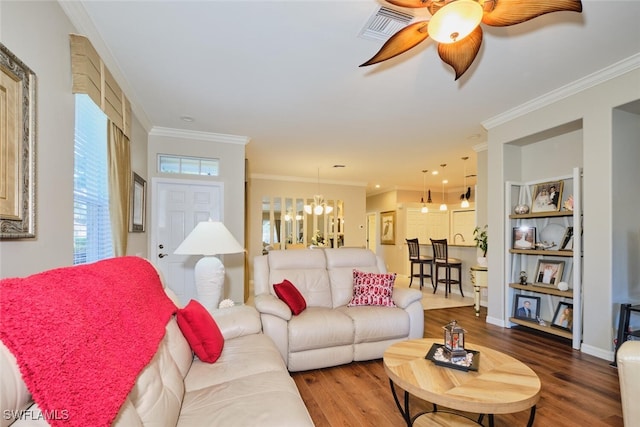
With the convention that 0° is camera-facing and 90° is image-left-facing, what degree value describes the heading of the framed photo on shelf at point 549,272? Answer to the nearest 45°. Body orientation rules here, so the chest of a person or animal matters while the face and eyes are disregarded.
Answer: approximately 45°

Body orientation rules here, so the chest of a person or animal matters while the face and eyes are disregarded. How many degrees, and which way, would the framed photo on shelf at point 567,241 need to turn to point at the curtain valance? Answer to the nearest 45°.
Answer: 0° — it already faces it

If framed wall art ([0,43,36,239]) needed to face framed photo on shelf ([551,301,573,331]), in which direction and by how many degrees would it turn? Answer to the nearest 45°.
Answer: approximately 45° to its left

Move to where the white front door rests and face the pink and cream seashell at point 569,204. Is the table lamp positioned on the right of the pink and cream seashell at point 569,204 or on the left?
right

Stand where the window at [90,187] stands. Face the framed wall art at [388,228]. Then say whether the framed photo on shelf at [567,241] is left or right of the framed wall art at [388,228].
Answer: right

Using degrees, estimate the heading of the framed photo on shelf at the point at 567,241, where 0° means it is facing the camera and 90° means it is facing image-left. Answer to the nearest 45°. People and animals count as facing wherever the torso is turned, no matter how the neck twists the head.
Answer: approximately 45°

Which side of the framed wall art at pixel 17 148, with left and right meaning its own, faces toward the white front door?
left

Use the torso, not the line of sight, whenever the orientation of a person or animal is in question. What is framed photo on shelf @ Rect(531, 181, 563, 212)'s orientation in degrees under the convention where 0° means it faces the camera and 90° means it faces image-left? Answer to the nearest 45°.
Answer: approximately 45°

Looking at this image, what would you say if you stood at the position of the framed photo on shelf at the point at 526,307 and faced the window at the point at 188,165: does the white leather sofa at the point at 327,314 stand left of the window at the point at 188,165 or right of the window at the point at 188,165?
left

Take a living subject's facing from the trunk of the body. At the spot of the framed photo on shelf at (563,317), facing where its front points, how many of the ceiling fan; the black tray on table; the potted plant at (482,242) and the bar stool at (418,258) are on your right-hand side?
2
